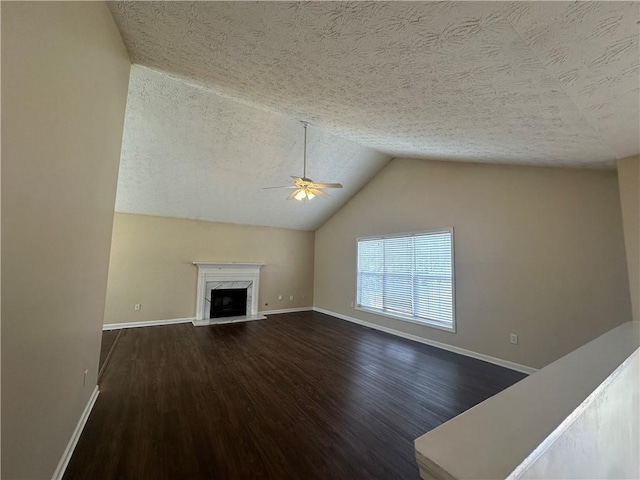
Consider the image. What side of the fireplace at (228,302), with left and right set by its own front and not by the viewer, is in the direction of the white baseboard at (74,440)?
front

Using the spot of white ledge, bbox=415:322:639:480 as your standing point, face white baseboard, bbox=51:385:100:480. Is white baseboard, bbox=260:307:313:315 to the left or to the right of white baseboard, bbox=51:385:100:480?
right

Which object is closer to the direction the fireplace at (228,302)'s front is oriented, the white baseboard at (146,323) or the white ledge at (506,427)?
the white ledge

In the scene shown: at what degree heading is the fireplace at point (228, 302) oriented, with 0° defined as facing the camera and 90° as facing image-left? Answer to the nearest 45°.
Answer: approximately 0°

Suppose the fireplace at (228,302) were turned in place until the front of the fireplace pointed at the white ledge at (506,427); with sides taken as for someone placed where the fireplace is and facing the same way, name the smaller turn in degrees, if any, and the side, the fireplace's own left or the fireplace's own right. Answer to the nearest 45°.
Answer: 0° — it already faces it

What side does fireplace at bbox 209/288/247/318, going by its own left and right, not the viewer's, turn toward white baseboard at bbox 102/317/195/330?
right

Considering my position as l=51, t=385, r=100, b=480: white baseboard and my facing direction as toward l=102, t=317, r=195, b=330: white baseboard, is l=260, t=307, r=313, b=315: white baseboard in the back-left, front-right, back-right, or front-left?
front-right

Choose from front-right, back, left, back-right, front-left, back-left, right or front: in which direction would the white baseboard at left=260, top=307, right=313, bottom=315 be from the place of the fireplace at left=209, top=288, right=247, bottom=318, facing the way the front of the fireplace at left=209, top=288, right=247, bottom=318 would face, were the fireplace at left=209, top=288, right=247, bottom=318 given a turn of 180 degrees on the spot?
right
